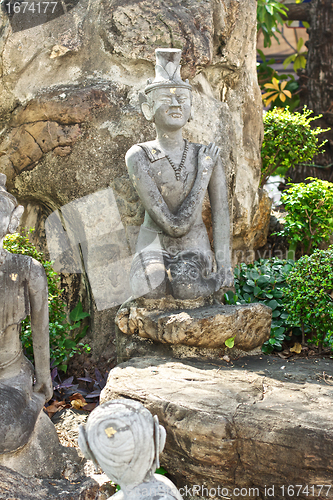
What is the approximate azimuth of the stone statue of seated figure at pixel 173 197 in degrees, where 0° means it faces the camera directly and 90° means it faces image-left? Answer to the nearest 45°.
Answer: approximately 0°

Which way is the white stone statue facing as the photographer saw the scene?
facing away from the viewer

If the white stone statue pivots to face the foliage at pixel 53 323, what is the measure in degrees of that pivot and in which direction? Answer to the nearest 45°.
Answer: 0° — it already faces it

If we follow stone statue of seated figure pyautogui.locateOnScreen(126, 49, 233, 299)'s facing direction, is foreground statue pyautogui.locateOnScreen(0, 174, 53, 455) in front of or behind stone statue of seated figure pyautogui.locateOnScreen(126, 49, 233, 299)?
in front

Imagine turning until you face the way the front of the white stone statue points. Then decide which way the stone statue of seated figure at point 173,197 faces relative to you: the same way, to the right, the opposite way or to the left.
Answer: the opposite way

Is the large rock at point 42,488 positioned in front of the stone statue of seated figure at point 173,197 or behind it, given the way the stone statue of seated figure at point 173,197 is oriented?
in front

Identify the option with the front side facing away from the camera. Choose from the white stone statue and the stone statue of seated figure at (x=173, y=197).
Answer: the white stone statue

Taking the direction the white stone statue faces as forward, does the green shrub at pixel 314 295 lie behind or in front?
in front

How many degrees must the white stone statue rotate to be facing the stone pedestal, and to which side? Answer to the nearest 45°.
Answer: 0° — it already faces it

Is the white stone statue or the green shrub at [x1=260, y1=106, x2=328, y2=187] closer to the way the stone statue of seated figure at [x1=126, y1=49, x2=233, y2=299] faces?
the white stone statue

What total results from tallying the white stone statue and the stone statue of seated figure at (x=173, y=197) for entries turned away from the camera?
1
